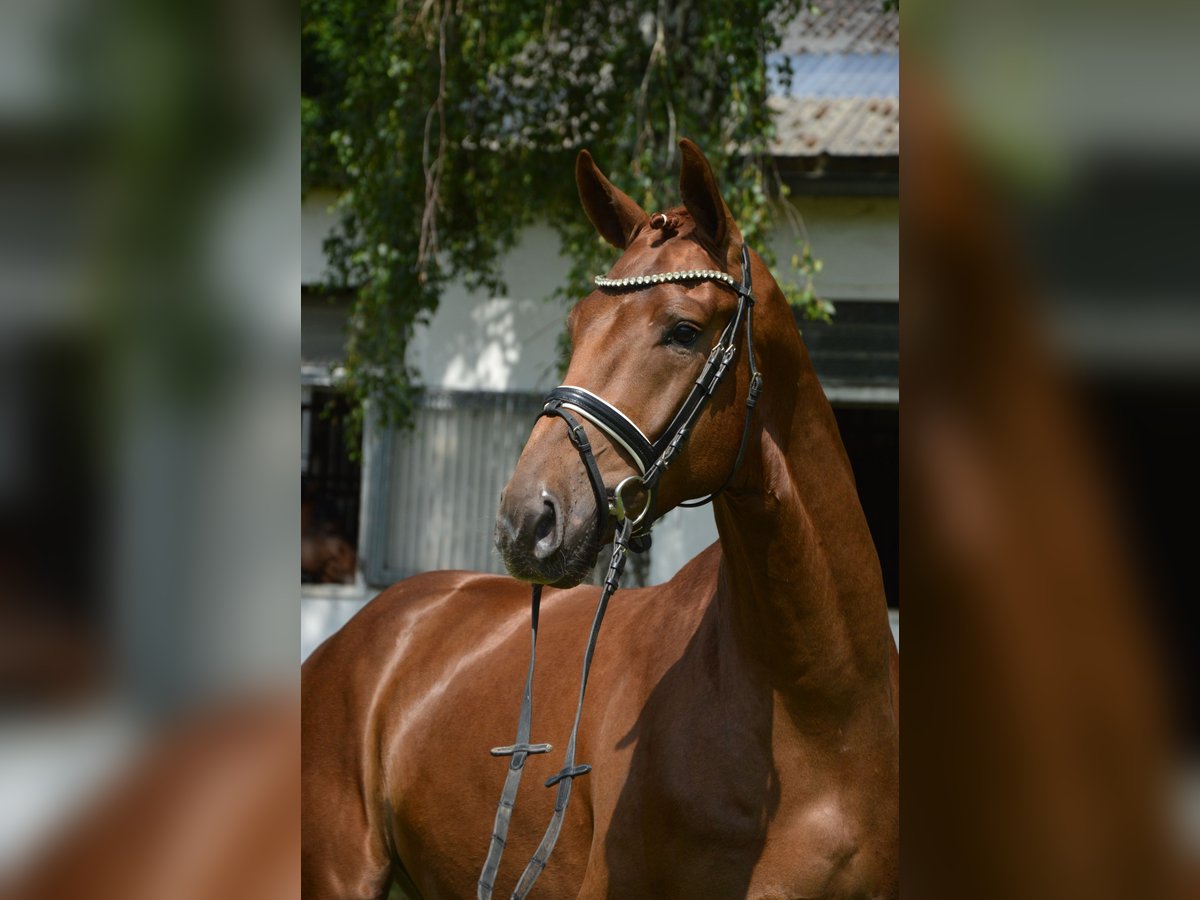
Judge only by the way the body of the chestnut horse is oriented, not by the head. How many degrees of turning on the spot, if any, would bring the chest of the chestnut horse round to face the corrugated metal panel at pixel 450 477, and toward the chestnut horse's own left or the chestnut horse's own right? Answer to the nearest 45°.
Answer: approximately 135° to the chestnut horse's own left

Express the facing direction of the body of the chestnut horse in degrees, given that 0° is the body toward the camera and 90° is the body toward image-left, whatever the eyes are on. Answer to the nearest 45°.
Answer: approximately 315°
